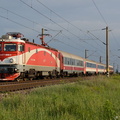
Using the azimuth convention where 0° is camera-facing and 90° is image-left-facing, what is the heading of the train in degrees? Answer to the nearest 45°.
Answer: approximately 45°
